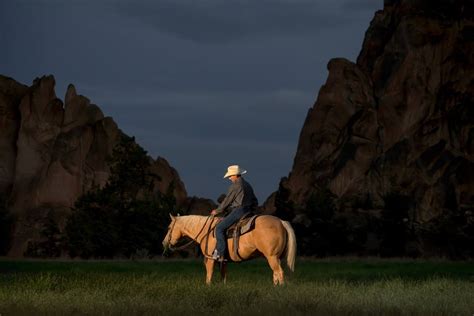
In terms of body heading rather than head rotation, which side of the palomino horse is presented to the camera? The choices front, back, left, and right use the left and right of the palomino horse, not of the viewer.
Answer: left

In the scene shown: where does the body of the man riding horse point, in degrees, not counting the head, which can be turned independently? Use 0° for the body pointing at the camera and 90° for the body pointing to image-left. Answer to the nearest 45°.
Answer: approximately 90°
